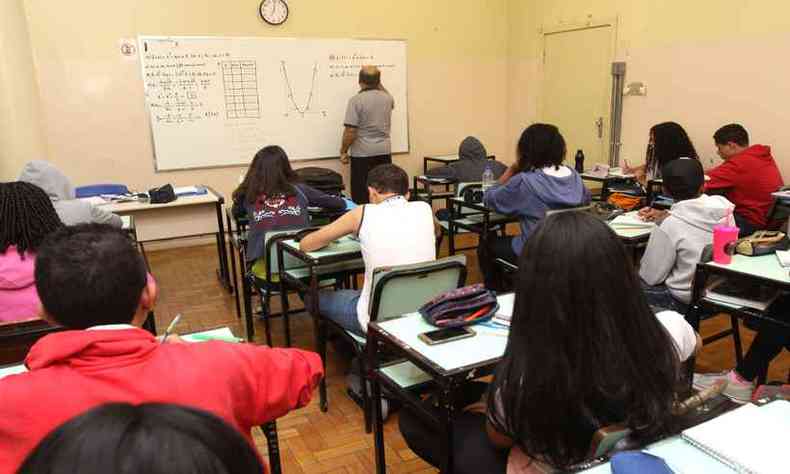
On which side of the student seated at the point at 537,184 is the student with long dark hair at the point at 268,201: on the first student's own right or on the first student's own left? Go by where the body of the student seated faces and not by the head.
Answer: on the first student's own left

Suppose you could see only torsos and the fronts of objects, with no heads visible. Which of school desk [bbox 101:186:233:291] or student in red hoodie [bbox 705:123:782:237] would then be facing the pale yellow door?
the student in red hoodie

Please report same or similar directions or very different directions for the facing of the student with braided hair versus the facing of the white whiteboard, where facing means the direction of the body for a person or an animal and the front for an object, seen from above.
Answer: very different directions

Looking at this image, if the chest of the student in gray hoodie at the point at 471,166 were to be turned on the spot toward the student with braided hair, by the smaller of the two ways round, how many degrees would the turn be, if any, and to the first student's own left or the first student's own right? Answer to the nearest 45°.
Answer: approximately 135° to the first student's own left

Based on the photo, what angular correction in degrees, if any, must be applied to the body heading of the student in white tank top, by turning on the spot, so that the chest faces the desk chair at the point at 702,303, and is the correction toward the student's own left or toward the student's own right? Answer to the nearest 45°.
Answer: approximately 135° to the student's own right

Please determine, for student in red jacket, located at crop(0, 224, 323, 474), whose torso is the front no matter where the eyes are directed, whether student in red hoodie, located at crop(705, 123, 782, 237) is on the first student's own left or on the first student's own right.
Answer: on the first student's own right

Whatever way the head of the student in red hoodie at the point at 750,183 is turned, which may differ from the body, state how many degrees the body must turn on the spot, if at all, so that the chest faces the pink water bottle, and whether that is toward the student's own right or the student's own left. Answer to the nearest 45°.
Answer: approximately 135° to the student's own left

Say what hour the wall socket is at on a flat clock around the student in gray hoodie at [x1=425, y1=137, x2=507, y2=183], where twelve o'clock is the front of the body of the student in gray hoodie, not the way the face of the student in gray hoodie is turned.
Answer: The wall socket is roughly at 2 o'clock from the student in gray hoodie.

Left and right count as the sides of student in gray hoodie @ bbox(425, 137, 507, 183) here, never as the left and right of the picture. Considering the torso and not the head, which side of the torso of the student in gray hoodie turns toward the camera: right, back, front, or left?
back

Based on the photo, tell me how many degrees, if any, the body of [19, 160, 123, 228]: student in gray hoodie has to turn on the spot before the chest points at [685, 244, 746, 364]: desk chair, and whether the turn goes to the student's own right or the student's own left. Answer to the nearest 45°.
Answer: approximately 45° to the student's own right

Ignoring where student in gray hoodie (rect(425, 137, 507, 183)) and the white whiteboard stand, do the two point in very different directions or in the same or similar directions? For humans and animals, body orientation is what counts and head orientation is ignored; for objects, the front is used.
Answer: very different directions

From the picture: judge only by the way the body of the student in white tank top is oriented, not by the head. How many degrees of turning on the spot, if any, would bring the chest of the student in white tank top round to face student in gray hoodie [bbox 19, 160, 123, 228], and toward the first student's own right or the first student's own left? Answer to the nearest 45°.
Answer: approximately 45° to the first student's own left

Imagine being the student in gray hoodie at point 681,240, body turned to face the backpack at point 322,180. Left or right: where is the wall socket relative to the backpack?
right
